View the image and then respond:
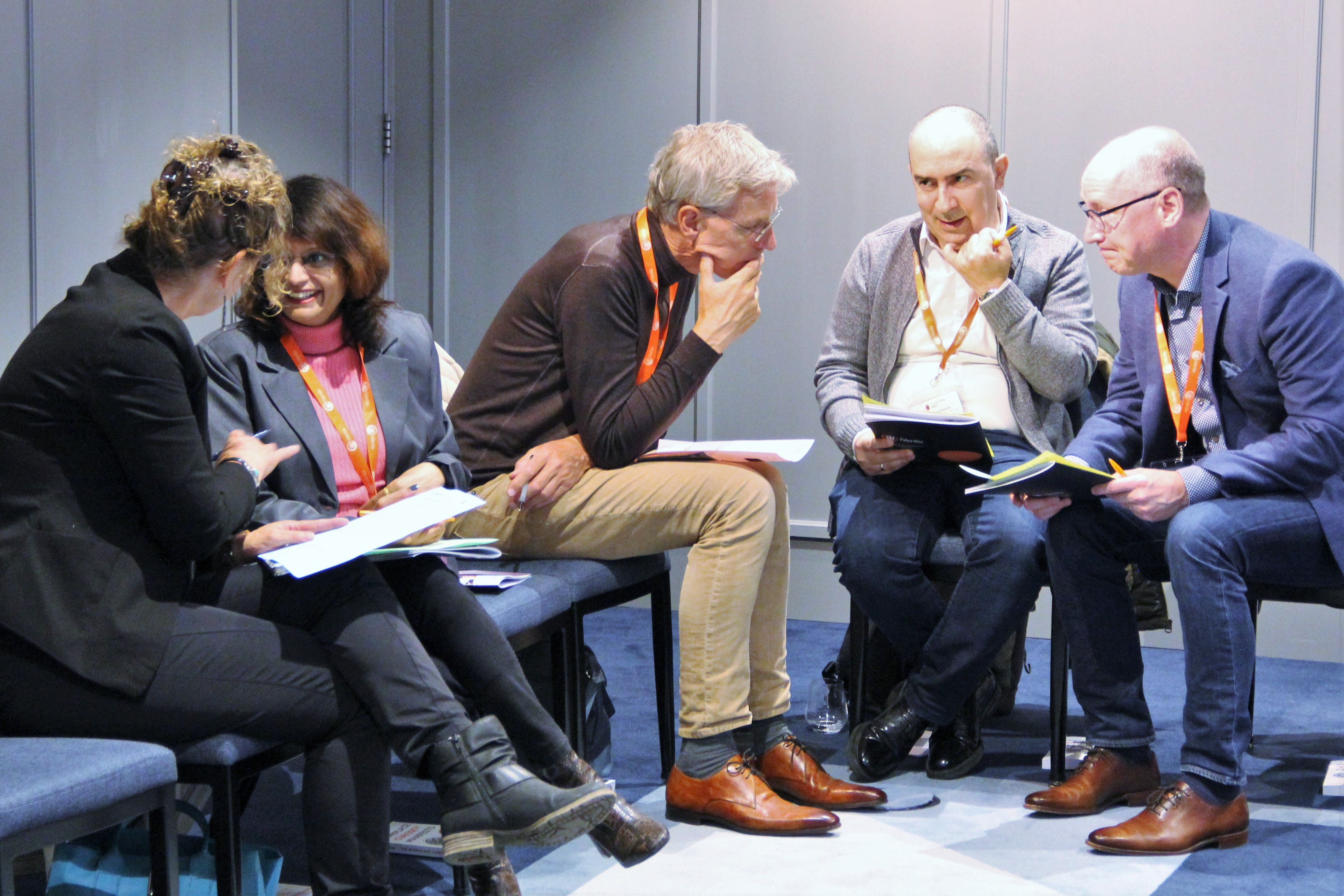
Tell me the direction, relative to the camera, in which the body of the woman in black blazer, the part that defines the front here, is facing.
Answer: to the viewer's right

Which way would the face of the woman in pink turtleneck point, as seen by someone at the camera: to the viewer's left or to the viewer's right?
to the viewer's left

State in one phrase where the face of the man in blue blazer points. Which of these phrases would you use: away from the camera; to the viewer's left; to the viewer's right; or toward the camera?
to the viewer's left

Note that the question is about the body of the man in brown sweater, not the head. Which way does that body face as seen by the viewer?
to the viewer's right

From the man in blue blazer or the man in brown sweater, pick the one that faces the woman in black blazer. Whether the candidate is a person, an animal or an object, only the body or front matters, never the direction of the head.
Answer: the man in blue blazer

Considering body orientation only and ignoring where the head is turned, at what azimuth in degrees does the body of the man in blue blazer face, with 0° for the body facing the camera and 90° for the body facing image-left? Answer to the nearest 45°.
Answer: approximately 45°

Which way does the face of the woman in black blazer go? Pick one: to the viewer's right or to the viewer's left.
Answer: to the viewer's right

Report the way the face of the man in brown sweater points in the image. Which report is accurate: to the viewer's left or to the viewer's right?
to the viewer's right

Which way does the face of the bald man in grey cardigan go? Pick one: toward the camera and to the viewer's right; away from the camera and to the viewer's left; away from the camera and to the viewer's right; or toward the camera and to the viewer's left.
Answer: toward the camera and to the viewer's left

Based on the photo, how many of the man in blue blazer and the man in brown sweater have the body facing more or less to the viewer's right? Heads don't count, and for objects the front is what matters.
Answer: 1
